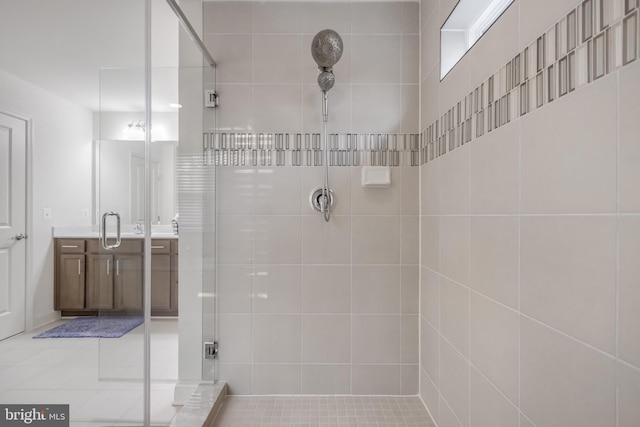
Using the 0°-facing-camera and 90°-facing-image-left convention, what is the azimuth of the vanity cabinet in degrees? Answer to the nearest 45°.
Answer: approximately 0°

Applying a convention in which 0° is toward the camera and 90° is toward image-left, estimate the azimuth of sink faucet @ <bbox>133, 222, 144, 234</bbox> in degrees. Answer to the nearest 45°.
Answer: approximately 0°

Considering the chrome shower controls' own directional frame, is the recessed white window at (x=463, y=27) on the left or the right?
on its left
